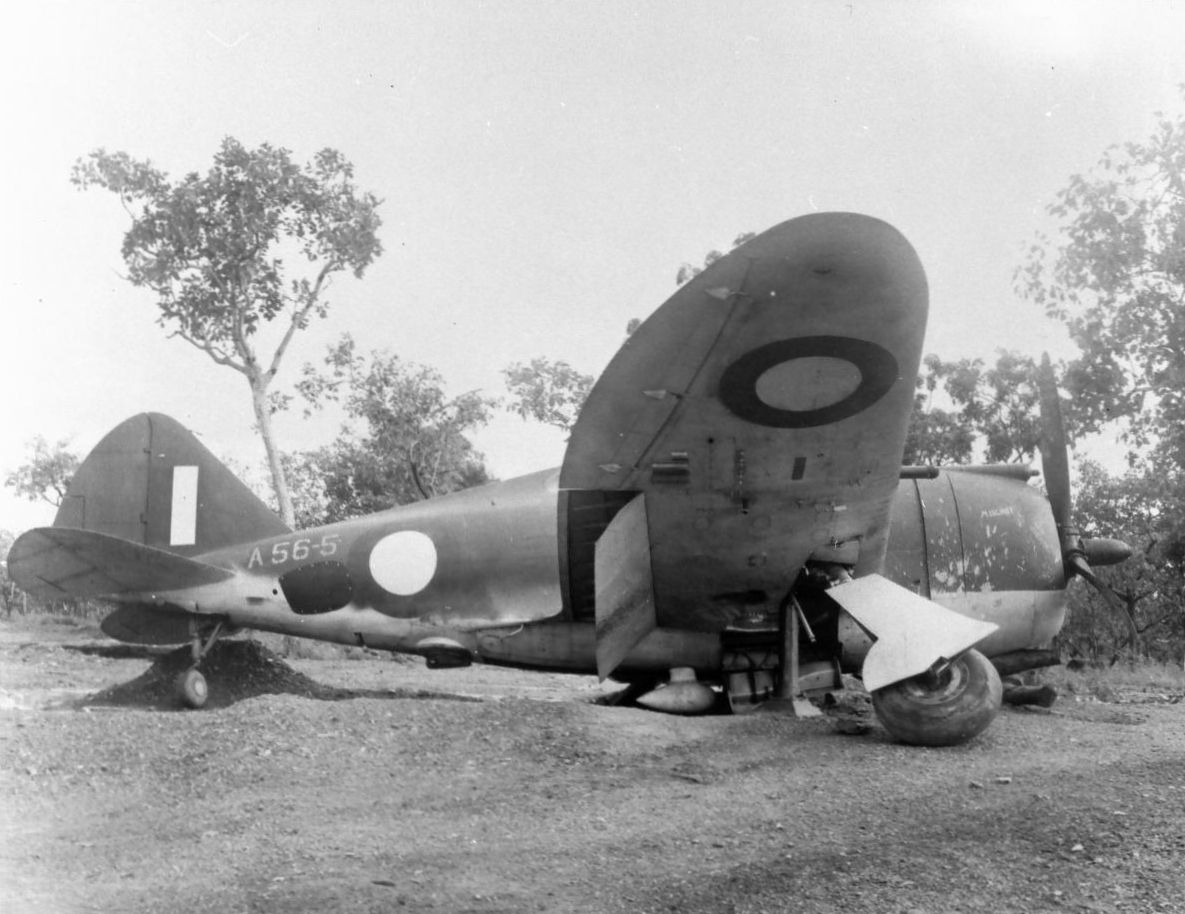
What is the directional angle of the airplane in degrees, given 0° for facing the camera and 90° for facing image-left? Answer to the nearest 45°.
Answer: approximately 270°
